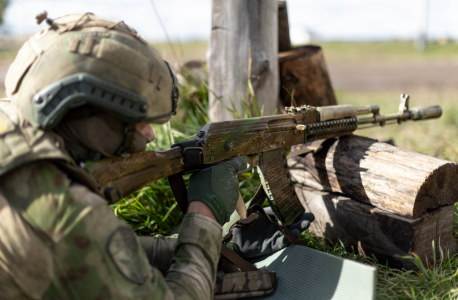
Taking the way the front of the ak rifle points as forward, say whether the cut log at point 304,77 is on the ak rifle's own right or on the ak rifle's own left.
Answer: on the ak rifle's own left

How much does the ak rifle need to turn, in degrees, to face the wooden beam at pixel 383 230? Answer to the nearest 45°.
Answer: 0° — it already faces it

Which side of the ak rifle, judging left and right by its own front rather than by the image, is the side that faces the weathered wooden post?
left

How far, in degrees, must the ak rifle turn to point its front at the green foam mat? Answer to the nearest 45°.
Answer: approximately 90° to its right

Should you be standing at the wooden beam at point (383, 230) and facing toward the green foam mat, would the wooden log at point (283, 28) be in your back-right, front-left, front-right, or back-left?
back-right

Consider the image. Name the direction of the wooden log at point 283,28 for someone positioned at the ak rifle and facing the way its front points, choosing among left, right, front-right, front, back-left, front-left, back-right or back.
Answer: left

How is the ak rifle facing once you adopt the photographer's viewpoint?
facing to the right of the viewer
